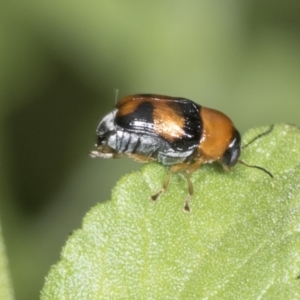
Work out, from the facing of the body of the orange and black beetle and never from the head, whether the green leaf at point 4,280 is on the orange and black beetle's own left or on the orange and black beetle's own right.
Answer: on the orange and black beetle's own right

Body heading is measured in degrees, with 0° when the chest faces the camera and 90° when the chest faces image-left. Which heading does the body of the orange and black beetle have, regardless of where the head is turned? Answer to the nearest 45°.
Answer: approximately 270°
